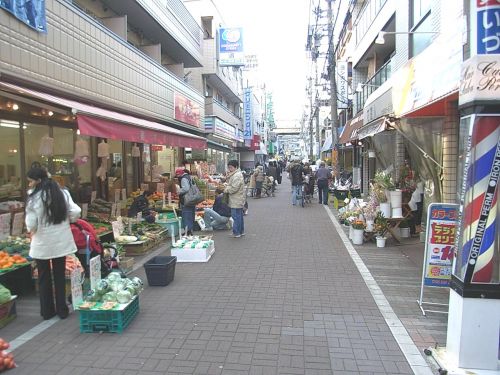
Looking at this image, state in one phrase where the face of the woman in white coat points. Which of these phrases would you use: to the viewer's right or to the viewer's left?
to the viewer's left

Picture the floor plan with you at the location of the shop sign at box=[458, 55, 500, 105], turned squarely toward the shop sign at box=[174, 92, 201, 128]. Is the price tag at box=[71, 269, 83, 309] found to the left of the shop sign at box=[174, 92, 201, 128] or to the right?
left

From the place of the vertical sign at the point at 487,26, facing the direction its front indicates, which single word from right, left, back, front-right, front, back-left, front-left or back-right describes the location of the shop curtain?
back

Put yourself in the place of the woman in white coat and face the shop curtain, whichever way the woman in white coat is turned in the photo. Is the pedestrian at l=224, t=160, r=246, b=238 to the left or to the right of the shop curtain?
left

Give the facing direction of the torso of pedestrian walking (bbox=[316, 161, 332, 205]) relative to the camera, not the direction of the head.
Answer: away from the camera

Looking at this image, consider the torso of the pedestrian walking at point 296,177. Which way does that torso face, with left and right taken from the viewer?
facing away from the viewer

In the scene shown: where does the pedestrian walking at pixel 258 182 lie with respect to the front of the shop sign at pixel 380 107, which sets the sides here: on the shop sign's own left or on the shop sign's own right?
on the shop sign's own right
